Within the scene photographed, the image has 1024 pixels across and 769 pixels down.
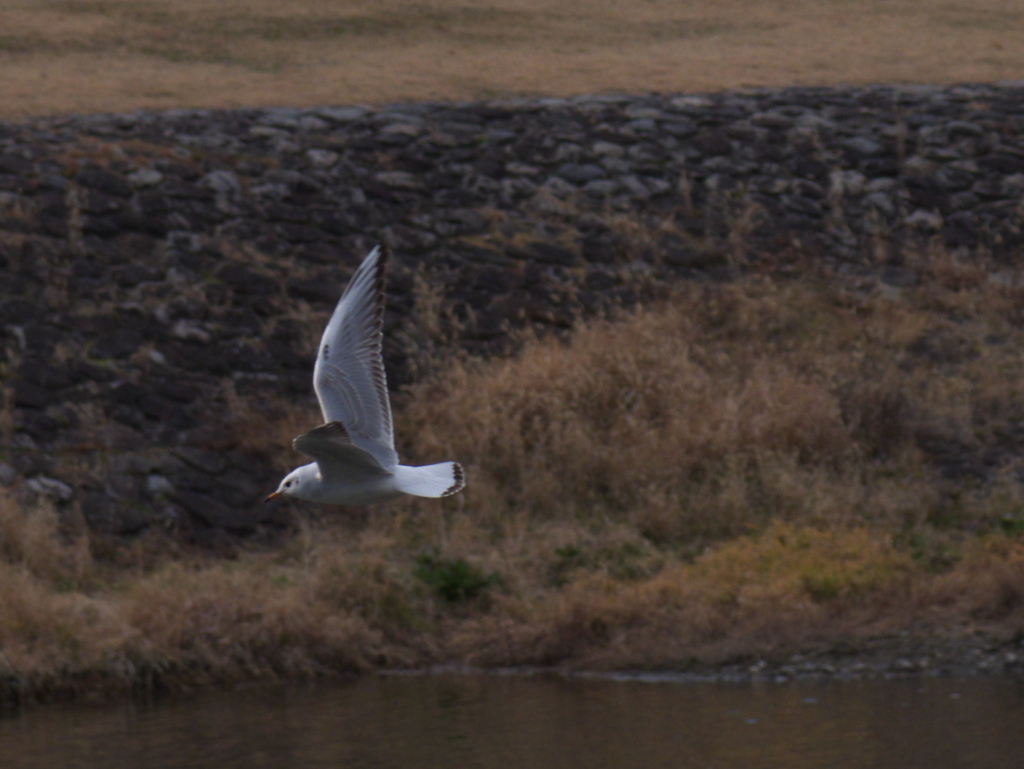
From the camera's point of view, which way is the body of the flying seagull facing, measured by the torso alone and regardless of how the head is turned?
to the viewer's left

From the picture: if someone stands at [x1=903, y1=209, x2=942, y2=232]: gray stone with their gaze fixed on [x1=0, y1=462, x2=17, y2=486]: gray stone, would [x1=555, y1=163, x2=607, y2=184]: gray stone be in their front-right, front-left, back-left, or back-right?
front-right

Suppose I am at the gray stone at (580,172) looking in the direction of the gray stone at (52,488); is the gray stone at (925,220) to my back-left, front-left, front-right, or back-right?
back-left

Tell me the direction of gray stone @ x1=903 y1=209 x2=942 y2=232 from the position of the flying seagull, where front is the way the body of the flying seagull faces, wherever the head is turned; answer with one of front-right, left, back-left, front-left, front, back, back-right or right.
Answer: back-right

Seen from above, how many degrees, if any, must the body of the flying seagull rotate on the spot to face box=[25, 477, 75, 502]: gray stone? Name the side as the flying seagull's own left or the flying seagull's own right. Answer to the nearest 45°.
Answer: approximately 45° to the flying seagull's own right

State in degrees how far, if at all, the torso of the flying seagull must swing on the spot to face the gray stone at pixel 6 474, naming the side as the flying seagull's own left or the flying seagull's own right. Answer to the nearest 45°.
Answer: approximately 45° to the flying seagull's own right

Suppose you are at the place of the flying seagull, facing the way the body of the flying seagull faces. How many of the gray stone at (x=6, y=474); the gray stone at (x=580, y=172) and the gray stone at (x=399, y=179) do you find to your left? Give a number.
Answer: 0

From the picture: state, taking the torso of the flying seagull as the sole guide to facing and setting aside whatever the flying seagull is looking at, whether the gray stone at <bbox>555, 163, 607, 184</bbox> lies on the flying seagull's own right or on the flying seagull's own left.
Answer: on the flying seagull's own right

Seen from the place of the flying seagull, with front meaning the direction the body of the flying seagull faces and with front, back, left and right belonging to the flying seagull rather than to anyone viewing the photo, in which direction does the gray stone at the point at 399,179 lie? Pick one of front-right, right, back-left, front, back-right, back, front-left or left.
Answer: right
